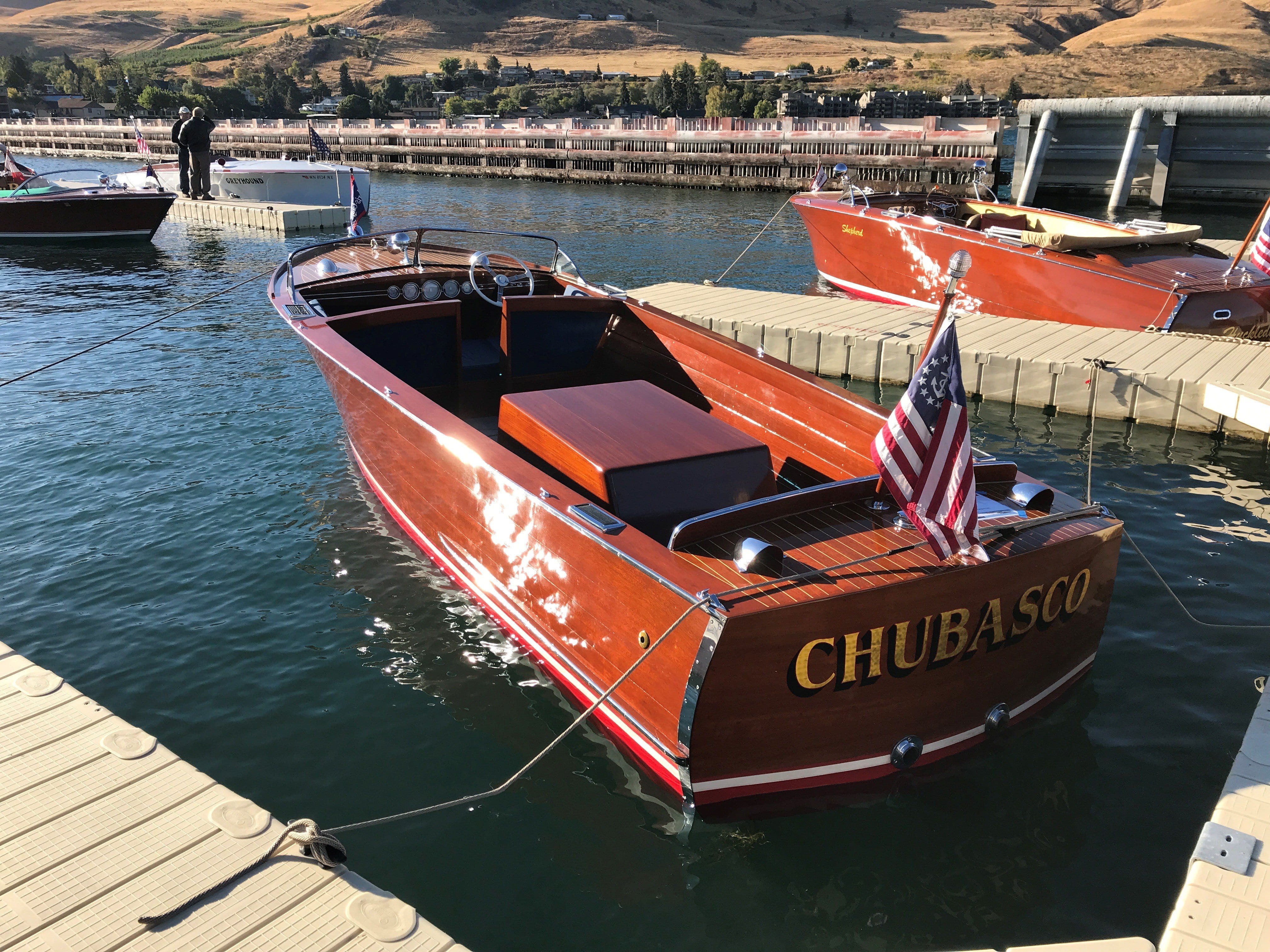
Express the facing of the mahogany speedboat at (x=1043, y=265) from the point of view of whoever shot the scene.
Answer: facing away from the viewer and to the left of the viewer

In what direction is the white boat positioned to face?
to the viewer's right

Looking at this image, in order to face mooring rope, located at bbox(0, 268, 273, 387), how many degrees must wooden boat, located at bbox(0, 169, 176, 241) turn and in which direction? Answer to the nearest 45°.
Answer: approximately 90° to its right

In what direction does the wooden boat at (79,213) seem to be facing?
to the viewer's right

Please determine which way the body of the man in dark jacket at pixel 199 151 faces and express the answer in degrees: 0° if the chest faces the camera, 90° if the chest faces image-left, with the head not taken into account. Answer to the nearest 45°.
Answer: approximately 180°

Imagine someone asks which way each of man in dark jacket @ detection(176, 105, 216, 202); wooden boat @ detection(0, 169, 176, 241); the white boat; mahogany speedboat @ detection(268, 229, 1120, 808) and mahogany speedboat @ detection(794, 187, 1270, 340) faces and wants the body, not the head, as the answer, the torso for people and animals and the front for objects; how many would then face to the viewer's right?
2

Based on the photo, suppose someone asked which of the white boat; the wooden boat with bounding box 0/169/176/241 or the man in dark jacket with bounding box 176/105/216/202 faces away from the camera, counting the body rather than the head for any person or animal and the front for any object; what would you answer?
the man in dark jacket

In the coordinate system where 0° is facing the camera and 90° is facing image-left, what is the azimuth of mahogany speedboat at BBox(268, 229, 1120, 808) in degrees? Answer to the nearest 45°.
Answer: approximately 135°

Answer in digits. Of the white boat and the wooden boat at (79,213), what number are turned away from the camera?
0

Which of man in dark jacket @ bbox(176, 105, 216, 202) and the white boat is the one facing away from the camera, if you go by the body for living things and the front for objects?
the man in dark jacket

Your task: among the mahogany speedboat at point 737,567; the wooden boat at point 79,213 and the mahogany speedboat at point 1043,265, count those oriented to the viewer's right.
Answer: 1

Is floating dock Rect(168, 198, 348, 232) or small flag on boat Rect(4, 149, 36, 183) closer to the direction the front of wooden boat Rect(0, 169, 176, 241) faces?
the floating dock
